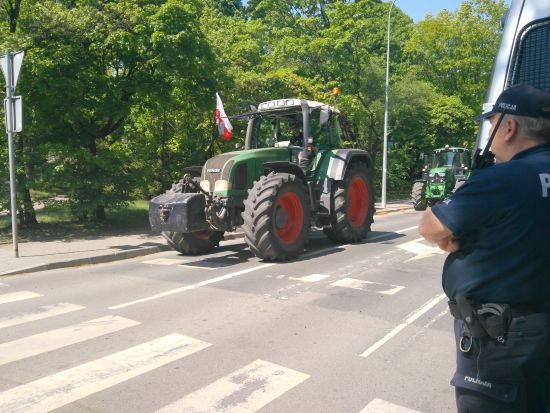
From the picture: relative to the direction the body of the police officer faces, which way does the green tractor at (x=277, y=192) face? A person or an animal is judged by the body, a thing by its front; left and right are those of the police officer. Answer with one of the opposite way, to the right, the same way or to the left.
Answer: to the left

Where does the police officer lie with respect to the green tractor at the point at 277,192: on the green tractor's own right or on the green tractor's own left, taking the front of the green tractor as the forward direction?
on the green tractor's own left

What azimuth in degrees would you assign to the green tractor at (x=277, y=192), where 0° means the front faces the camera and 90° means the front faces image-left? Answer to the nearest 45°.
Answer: approximately 45°

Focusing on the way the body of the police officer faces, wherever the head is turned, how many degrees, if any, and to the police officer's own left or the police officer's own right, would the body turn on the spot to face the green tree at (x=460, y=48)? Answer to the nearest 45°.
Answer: approximately 45° to the police officer's own right

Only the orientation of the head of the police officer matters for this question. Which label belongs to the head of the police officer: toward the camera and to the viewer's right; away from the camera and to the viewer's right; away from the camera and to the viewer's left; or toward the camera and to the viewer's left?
away from the camera and to the viewer's left

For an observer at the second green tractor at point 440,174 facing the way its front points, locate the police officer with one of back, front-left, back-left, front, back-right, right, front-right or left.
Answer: front-left

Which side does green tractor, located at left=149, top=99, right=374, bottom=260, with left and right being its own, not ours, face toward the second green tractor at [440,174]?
back

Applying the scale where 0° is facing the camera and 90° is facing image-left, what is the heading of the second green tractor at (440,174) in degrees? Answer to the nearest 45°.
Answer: approximately 45°

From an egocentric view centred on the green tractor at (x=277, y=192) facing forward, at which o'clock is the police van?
The police van is roughly at 10 o'clock from the green tractor.

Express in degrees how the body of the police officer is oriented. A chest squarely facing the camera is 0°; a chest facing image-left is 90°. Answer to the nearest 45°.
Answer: approximately 135°

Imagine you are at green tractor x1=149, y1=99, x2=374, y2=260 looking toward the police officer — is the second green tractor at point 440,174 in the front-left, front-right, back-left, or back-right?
back-left

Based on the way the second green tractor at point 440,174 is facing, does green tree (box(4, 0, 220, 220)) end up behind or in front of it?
in front
